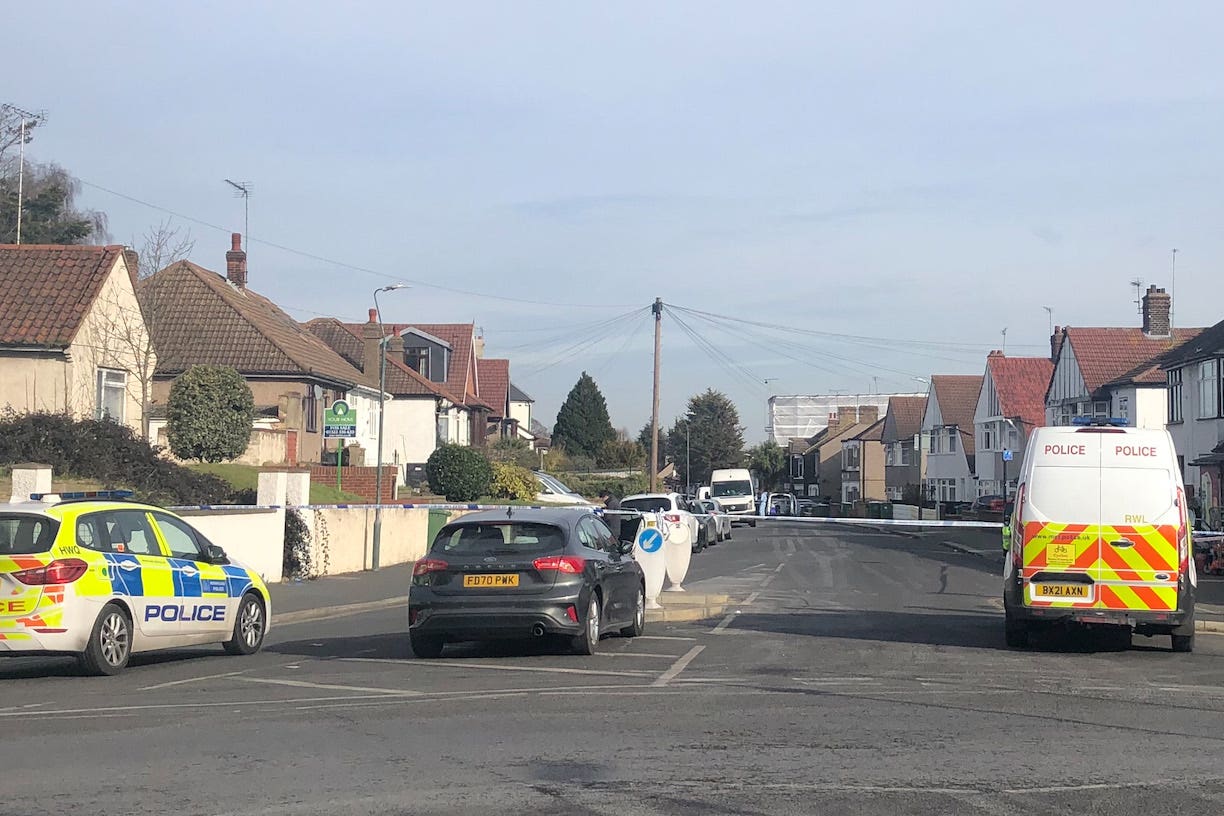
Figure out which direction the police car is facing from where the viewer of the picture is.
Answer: facing away from the viewer and to the right of the viewer

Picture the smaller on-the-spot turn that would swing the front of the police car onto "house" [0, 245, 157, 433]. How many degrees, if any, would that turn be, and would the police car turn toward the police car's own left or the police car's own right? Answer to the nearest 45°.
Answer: approximately 45° to the police car's own left

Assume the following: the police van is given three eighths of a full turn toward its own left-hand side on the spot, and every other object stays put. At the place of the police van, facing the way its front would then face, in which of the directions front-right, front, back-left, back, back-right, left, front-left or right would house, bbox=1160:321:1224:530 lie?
back-right

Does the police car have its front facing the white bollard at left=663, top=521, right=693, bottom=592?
yes

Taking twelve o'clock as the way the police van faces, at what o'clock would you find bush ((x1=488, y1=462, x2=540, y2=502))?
The bush is roughly at 11 o'clock from the police van.

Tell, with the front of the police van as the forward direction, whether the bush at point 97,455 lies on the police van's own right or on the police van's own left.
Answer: on the police van's own left

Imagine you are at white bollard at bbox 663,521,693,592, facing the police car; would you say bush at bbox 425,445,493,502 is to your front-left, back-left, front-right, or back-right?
back-right

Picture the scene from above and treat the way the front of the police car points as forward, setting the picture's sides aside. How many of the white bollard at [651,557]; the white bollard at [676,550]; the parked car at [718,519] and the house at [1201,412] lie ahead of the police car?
4

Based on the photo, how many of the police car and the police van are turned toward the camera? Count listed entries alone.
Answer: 0

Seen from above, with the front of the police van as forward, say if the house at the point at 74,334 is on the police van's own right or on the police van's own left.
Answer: on the police van's own left

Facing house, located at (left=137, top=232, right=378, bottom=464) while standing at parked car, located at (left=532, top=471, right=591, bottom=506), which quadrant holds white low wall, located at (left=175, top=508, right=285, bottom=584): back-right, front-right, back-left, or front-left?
front-left

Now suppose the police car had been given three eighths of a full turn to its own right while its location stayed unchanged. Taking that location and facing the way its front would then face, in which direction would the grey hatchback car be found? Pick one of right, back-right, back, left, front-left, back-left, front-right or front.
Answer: left

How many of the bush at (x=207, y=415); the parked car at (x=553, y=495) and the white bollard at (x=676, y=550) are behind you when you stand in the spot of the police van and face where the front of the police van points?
0

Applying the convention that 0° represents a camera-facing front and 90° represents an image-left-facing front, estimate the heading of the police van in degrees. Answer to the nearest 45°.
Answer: approximately 180°

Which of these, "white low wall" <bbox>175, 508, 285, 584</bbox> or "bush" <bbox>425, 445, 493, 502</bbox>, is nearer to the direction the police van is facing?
the bush

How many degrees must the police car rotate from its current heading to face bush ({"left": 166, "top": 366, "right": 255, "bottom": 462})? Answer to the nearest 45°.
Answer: approximately 45° to its left

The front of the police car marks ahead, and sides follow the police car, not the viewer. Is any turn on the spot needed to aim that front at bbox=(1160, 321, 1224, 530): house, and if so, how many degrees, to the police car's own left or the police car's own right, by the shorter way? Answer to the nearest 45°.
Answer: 0° — it already faces it

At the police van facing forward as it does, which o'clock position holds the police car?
The police car is roughly at 8 o'clock from the police van.

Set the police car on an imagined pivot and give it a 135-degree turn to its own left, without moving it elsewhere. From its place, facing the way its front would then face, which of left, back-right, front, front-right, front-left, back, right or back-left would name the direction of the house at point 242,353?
right
